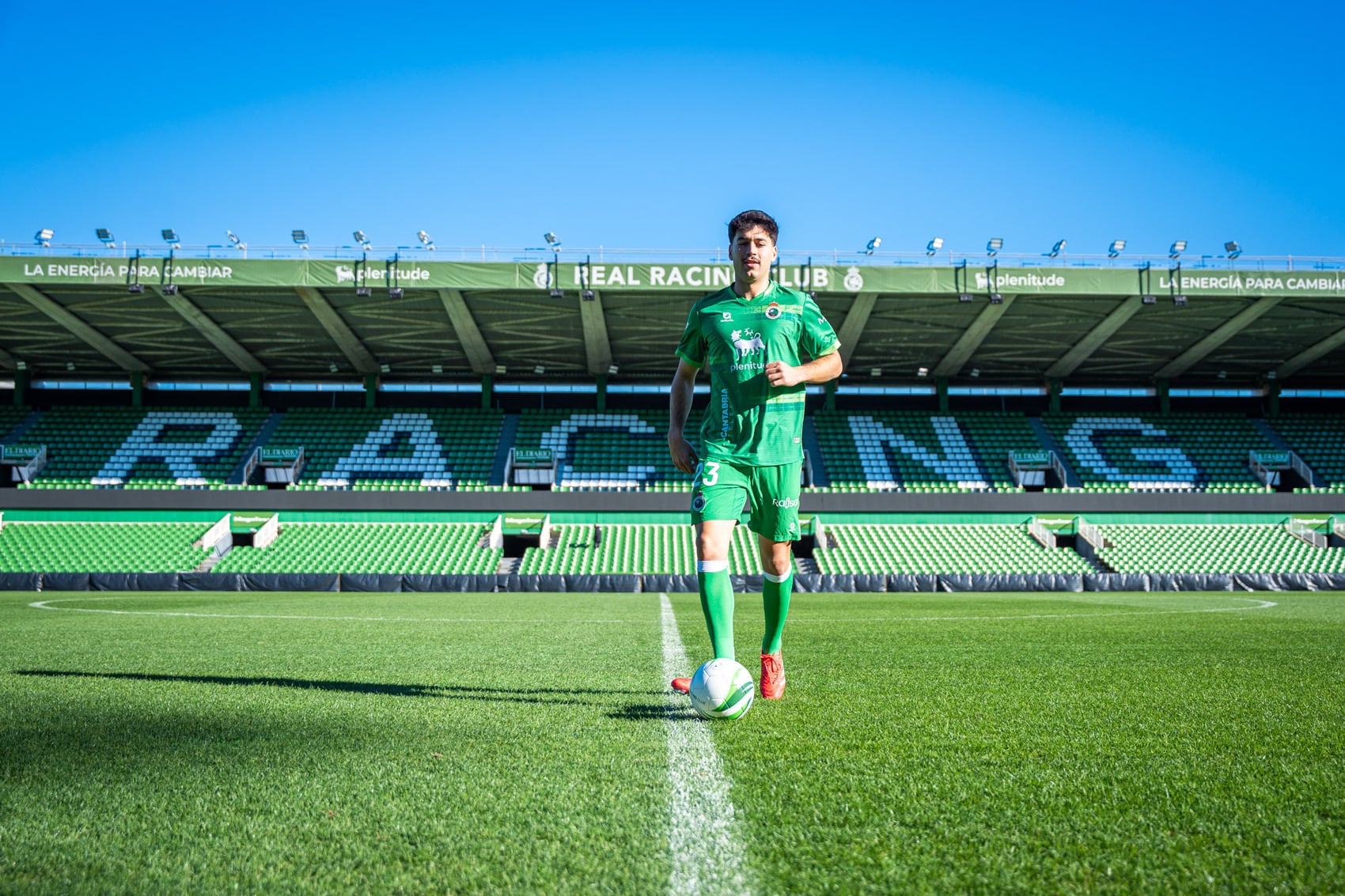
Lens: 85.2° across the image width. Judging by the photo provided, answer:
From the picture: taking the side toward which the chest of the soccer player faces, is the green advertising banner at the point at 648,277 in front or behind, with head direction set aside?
behind

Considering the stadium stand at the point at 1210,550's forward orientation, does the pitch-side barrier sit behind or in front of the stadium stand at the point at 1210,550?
in front

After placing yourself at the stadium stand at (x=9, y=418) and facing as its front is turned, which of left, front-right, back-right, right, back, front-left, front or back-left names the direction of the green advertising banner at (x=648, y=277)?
front-left

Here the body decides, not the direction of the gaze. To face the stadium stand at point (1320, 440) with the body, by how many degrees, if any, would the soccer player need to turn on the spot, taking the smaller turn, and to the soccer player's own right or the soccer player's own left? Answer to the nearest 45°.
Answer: approximately 135° to the soccer player's own left

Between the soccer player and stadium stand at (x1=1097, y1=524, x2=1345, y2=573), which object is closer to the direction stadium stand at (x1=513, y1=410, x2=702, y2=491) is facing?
the soccer player

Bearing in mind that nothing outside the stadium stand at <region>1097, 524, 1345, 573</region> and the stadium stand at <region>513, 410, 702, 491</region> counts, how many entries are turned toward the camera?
2

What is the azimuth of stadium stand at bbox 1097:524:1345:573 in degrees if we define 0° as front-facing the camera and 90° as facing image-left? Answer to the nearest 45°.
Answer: approximately 0°

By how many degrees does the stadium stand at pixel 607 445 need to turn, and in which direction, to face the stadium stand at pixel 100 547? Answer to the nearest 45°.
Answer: approximately 90° to its right

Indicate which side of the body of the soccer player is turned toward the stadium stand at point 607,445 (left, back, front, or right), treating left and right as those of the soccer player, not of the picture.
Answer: back

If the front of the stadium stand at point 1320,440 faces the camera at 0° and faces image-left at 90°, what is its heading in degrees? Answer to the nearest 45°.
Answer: approximately 0°

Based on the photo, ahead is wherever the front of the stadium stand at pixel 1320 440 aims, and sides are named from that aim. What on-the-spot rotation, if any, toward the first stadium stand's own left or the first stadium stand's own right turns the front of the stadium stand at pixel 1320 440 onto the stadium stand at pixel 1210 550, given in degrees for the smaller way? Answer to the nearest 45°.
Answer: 0° — it already faces it

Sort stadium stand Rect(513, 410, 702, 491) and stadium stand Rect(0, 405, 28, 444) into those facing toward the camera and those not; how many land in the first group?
2

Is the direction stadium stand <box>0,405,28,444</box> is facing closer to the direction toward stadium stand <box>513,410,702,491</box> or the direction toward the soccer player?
the soccer player
